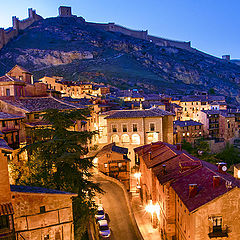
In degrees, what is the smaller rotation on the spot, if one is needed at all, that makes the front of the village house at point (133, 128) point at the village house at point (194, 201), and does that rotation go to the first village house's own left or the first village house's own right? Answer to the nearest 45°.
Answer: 0° — it already faces it

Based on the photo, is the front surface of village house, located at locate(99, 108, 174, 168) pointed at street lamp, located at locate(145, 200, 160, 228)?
yes

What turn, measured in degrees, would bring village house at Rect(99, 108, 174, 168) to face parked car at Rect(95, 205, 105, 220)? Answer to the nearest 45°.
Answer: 0° — it already faces it

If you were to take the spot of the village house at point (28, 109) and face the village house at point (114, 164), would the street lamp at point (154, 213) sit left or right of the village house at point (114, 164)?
right

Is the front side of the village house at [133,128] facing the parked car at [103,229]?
yes

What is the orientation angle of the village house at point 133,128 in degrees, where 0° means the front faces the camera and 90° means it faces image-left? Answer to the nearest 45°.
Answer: approximately 0°

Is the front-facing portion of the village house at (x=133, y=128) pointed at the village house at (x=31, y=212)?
yes

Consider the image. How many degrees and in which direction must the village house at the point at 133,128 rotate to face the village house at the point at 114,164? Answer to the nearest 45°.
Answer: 0° — it already faces it
